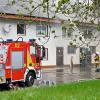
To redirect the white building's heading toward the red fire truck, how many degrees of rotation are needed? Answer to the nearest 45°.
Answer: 0° — it already faces it

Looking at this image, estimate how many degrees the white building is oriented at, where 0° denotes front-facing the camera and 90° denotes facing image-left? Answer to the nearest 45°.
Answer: approximately 0°
